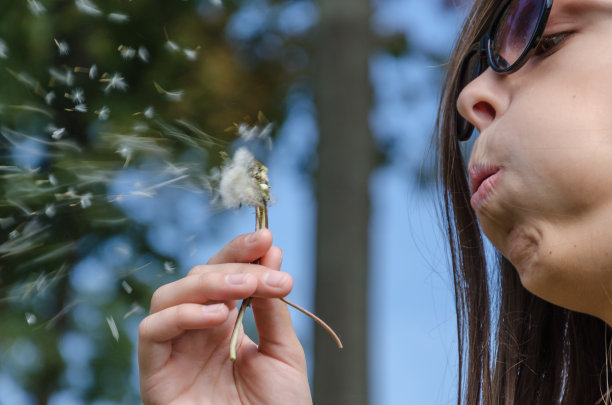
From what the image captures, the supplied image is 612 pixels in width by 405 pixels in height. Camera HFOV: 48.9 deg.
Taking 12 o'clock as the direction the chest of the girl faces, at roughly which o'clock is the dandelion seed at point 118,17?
The dandelion seed is roughly at 1 o'clock from the girl.

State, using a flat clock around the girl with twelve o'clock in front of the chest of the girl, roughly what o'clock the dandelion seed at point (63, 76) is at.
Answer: The dandelion seed is roughly at 1 o'clock from the girl.

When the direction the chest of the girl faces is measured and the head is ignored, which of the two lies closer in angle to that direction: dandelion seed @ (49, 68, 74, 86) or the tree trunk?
the dandelion seed

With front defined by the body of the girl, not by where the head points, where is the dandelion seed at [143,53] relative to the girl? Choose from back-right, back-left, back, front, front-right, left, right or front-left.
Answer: front-right

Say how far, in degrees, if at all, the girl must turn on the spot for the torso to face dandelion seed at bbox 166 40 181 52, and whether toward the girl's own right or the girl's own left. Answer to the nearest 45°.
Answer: approximately 45° to the girl's own right

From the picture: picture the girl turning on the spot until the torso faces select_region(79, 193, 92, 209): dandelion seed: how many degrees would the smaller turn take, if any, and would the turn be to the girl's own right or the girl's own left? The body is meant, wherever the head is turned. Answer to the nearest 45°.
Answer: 0° — they already face it

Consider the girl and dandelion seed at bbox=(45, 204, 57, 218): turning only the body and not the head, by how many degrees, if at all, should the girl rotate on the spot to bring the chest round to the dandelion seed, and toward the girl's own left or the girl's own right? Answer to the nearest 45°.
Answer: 0° — they already face it

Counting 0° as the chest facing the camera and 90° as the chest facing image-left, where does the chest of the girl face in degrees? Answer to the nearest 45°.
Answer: approximately 90°

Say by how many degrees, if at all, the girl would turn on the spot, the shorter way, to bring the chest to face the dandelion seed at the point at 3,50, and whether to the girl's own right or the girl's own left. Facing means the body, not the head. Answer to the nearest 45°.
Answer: approximately 45° to the girl's own right

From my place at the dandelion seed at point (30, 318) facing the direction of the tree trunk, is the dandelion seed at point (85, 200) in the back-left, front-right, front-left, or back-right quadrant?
front-right

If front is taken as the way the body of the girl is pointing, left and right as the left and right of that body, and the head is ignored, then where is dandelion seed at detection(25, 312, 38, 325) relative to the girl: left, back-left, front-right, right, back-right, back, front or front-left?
front-right

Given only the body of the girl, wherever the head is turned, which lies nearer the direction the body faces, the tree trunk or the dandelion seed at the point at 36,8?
the dandelion seed

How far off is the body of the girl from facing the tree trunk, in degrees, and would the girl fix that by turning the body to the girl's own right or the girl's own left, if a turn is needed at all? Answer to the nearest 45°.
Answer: approximately 90° to the girl's own right
